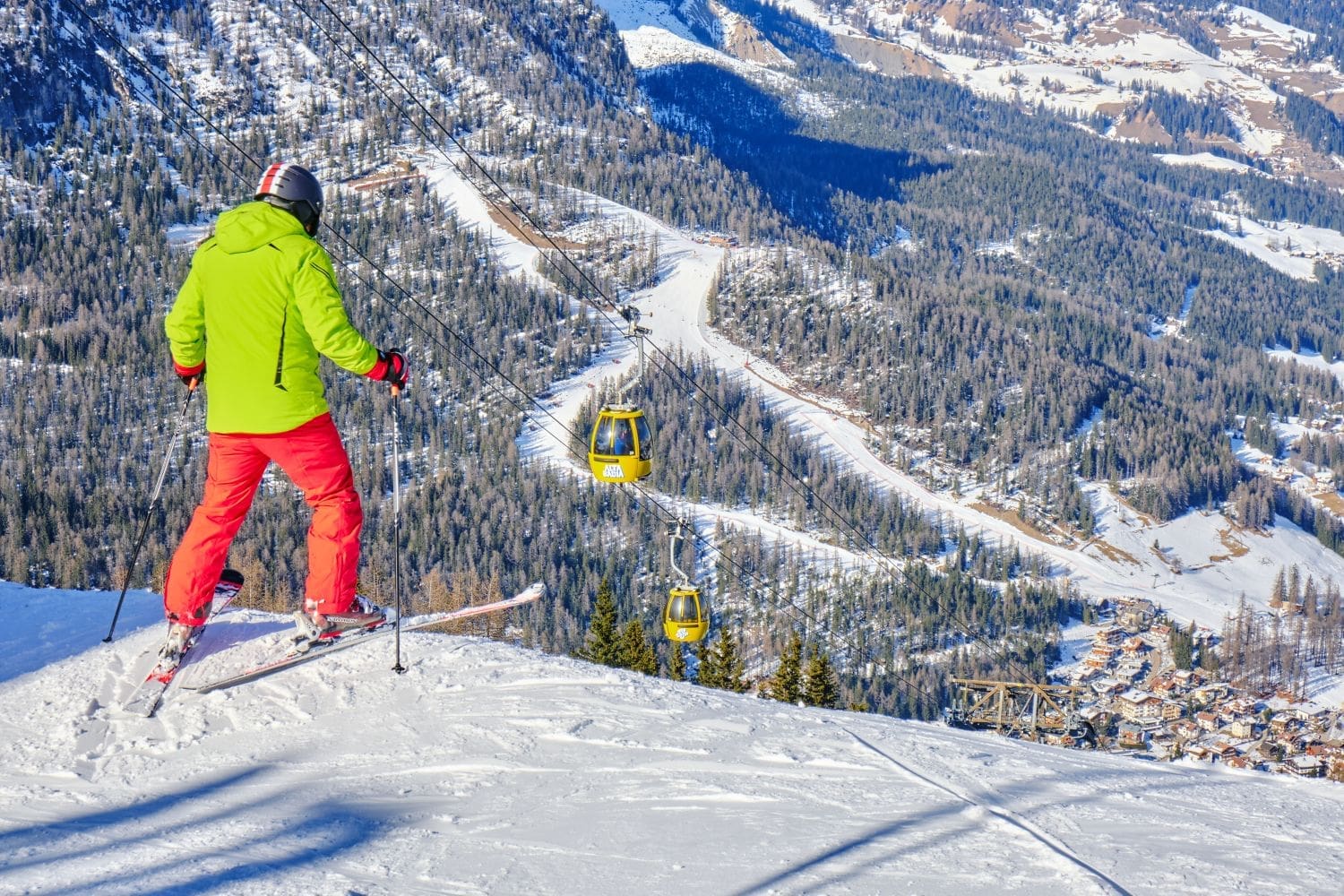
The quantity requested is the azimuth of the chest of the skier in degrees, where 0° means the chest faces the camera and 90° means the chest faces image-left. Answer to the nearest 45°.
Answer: approximately 225°

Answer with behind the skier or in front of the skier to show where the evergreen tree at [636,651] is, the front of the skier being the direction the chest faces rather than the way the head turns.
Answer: in front

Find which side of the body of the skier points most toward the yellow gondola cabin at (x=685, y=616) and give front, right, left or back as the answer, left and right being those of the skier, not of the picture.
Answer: front

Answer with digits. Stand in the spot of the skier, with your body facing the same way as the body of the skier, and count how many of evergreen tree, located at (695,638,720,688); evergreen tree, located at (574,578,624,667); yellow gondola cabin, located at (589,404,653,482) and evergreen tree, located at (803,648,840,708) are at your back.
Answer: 0

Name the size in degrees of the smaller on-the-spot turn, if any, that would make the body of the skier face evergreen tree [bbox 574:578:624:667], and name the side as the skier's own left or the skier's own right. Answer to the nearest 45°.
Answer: approximately 45° to the skier's own left

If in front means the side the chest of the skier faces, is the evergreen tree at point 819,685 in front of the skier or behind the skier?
in front

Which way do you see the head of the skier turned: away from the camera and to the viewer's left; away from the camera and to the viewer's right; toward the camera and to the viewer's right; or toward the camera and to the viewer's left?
away from the camera and to the viewer's right

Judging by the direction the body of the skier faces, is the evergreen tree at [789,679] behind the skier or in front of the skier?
in front

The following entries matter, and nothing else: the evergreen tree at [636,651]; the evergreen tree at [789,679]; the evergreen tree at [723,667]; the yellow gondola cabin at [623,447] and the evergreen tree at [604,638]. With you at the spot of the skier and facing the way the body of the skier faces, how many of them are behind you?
0

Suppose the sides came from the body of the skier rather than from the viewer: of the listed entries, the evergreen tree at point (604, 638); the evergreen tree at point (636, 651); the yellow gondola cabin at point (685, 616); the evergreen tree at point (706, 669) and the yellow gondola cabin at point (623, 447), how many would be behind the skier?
0
